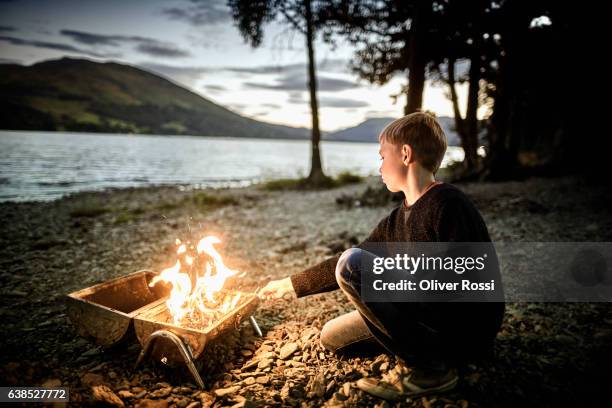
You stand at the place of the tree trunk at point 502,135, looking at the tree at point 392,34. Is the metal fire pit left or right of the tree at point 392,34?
left

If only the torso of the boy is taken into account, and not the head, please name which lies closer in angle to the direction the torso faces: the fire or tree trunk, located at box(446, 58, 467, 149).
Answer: the fire

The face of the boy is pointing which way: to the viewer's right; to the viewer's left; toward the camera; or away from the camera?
to the viewer's left

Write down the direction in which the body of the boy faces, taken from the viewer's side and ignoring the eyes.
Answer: to the viewer's left
